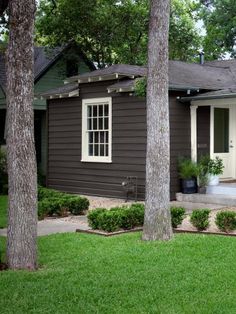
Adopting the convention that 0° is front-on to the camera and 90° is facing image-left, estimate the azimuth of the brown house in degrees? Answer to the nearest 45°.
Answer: approximately 315°

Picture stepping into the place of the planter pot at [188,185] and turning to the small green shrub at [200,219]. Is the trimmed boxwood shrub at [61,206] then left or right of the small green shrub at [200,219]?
right

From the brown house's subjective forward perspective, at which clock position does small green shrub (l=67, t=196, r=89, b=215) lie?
The small green shrub is roughly at 2 o'clock from the brown house.

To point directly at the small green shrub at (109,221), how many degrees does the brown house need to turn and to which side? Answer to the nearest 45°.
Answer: approximately 45° to its right

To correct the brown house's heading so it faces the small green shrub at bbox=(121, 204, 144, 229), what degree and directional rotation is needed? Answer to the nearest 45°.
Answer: approximately 45° to its right

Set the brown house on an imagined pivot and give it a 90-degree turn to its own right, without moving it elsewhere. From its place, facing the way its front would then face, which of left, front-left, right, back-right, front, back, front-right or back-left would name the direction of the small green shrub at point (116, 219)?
front-left

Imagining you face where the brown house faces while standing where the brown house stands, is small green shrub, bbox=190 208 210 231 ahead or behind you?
ahead

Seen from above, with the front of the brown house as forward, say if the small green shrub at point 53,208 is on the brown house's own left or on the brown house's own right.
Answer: on the brown house's own right

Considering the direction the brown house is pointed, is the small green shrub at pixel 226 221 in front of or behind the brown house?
in front
